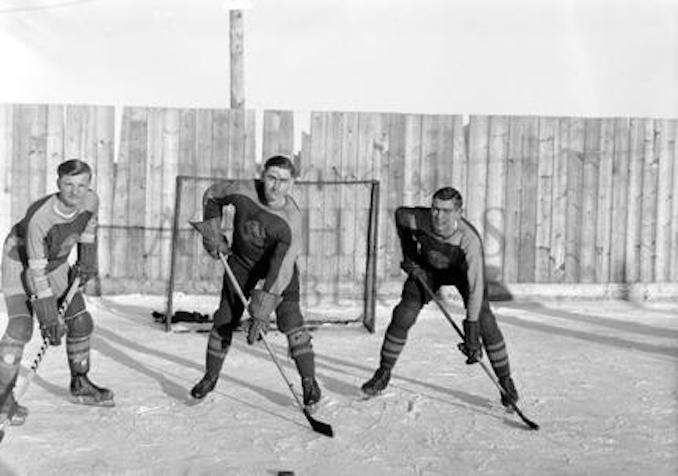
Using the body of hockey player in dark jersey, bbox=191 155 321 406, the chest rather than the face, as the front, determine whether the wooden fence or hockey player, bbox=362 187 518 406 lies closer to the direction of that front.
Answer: the hockey player

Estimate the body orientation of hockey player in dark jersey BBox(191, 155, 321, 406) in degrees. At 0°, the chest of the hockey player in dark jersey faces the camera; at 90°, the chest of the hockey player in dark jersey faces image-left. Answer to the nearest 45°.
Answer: approximately 0°

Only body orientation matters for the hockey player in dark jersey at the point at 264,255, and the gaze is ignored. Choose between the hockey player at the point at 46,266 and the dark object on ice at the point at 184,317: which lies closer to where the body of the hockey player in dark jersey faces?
the hockey player

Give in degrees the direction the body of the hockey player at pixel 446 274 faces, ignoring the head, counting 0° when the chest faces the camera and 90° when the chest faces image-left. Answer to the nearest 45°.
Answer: approximately 0°

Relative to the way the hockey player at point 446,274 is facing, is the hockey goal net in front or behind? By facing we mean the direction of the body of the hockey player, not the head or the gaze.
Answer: behind
